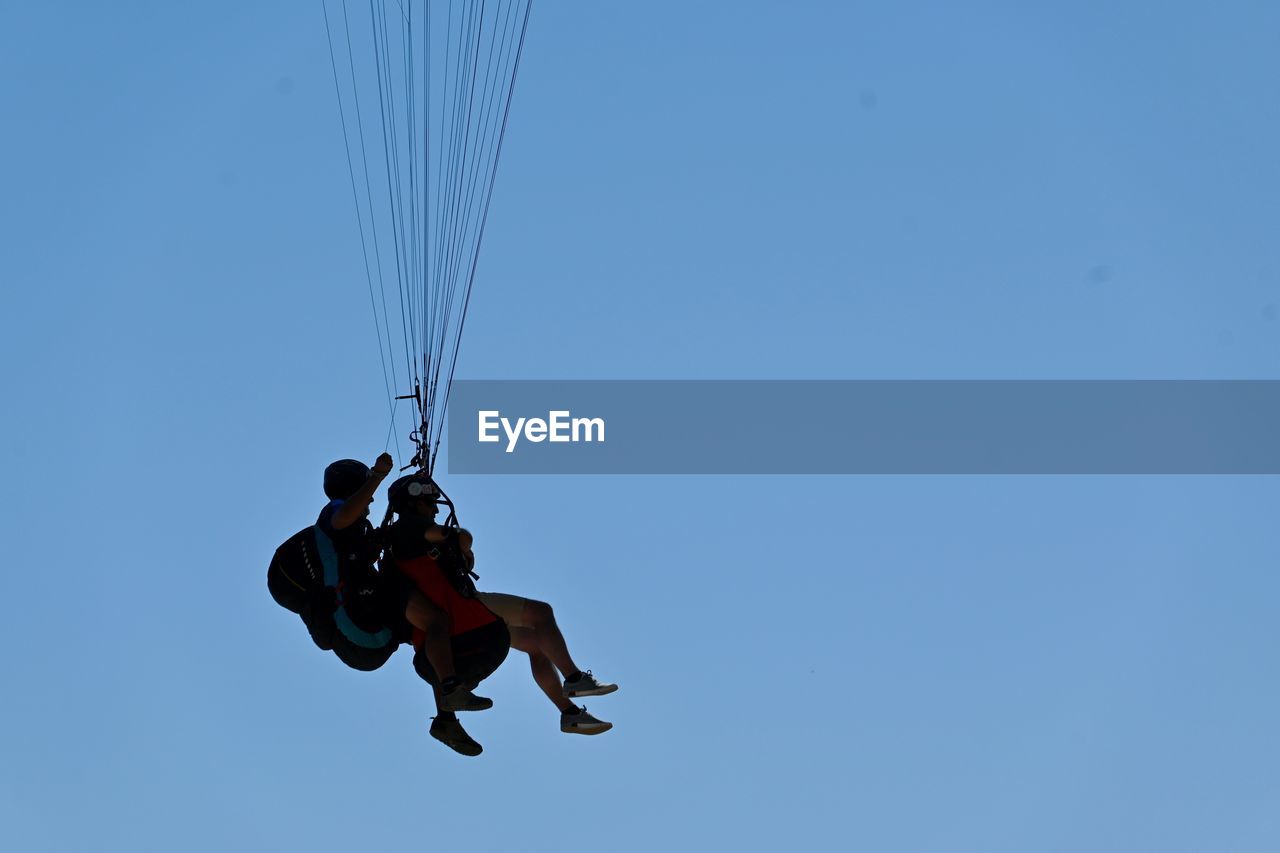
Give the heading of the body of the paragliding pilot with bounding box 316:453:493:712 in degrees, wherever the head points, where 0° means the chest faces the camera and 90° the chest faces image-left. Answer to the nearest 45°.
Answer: approximately 270°

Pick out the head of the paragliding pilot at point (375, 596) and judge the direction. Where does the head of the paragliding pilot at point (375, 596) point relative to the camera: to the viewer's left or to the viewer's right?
to the viewer's right

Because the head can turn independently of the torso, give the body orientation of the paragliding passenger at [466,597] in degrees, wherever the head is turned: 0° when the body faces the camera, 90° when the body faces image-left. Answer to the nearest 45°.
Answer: approximately 270°

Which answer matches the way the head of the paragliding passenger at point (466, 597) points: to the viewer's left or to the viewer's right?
to the viewer's right
